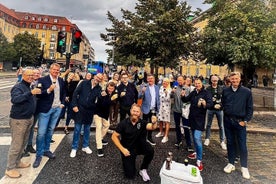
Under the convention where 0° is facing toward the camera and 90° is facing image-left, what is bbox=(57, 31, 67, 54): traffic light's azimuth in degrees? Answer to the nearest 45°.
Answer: approximately 0°

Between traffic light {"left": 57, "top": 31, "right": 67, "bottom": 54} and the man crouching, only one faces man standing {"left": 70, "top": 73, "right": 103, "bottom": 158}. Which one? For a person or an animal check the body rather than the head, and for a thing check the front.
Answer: the traffic light

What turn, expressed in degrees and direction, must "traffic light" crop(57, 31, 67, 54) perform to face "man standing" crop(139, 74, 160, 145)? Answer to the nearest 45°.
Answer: approximately 45° to its left

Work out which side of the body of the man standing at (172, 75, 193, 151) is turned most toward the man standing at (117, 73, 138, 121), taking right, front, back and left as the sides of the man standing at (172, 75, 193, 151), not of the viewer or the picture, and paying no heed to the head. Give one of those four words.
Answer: right

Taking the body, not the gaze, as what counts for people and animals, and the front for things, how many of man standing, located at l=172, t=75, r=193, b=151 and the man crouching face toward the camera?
2

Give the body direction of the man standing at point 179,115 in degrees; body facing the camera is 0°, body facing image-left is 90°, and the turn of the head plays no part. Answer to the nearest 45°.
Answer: approximately 0°
